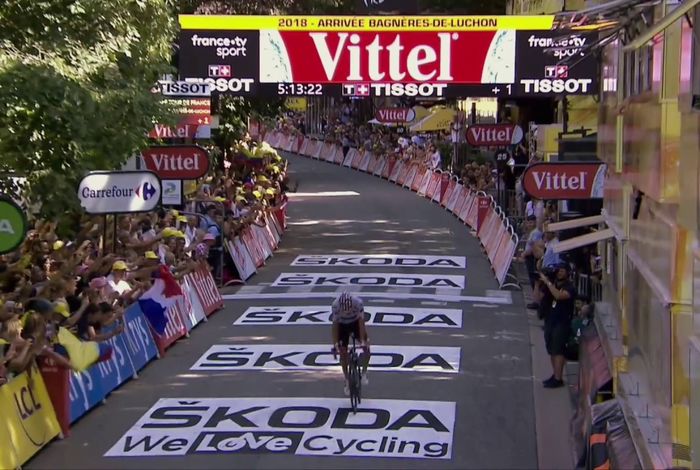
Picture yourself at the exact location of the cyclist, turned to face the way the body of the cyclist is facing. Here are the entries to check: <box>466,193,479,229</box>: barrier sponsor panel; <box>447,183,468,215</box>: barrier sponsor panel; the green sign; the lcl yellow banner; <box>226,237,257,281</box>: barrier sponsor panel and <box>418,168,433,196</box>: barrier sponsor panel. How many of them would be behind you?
4

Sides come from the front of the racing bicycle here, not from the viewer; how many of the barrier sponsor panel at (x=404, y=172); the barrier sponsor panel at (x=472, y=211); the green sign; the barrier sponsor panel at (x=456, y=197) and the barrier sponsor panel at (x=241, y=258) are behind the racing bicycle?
4

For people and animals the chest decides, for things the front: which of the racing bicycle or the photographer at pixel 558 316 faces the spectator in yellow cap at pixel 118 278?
the photographer

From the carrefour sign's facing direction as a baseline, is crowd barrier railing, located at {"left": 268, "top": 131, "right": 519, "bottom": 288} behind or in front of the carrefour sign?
behind

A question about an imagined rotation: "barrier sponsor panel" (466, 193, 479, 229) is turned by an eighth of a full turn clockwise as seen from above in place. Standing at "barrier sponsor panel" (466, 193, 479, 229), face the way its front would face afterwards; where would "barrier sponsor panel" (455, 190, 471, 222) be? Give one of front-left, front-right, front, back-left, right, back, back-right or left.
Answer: right

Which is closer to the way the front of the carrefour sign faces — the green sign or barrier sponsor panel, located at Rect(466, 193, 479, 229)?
the green sign

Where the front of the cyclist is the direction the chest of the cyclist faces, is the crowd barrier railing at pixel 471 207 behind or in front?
behind

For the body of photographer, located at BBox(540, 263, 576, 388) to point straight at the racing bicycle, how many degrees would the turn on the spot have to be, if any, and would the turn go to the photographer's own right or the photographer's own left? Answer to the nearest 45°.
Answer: approximately 45° to the photographer's own left

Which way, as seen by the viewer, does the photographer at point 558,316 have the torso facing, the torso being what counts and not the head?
to the viewer's left

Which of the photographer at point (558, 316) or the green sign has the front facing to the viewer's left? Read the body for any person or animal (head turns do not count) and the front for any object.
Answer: the photographer

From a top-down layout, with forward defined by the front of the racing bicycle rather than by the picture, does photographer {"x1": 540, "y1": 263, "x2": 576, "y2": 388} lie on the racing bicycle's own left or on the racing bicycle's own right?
on the racing bicycle's own left

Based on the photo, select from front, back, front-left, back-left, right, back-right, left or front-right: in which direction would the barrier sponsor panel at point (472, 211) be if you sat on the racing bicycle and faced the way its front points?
back

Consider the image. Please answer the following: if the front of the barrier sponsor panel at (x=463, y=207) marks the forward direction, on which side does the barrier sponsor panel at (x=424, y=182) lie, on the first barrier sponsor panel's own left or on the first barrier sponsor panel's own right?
on the first barrier sponsor panel's own right

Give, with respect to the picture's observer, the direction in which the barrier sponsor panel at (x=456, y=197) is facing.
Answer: facing the viewer and to the left of the viewer

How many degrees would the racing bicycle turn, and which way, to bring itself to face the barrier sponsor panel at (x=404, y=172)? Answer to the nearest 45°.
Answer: approximately 180°
